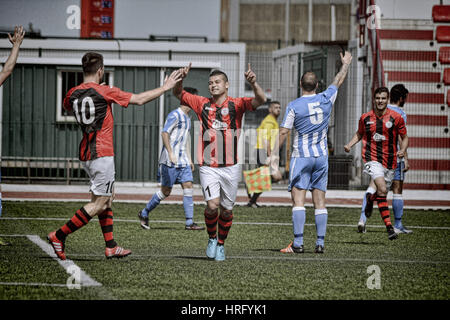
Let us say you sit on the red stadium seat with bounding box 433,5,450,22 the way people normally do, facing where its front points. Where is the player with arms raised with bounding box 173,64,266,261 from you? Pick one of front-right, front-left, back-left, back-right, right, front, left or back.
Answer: front

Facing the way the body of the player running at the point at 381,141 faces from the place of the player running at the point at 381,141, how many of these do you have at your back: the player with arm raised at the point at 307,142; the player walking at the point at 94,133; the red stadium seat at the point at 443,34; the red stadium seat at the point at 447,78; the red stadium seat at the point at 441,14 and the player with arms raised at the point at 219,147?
3

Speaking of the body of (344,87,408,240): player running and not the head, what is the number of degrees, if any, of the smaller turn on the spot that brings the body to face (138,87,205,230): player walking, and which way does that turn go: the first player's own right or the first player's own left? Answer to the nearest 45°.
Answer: approximately 90° to the first player's own right

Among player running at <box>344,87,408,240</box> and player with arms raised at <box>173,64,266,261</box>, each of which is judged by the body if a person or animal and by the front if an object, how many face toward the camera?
2

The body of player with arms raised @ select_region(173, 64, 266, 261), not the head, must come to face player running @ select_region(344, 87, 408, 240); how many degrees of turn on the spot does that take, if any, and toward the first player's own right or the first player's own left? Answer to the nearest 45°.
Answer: approximately 135° to the first player's own left

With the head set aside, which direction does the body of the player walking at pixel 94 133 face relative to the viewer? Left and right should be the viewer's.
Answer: facing away from the viewer and to the right of the viewer

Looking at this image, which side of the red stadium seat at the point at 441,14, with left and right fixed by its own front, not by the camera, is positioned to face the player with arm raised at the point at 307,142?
front

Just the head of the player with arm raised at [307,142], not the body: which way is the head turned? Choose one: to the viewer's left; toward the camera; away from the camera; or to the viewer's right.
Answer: away from the camera

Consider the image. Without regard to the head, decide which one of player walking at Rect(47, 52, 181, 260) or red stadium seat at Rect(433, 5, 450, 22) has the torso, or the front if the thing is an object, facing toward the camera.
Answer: the red stadium seat

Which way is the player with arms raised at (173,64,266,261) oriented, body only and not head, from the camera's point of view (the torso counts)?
toward the camera

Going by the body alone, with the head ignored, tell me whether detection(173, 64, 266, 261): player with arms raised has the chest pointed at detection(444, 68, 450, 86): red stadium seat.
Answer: no

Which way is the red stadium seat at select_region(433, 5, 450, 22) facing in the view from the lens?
facing the viewer

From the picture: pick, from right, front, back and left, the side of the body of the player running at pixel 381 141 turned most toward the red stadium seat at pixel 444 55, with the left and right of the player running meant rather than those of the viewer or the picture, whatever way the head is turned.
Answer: back

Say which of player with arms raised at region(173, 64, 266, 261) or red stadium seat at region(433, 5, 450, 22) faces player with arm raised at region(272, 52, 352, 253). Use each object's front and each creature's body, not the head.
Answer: the red stadium seat

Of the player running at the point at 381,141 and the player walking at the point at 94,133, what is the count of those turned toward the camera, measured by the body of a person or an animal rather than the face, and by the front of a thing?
1

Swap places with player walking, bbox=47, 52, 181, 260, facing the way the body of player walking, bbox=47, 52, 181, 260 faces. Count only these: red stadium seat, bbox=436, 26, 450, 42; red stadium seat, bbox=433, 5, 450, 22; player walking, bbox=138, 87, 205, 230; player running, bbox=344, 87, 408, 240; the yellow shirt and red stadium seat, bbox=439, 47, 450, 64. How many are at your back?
0

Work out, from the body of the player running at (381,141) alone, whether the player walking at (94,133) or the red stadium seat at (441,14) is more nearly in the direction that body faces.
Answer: the player walking
